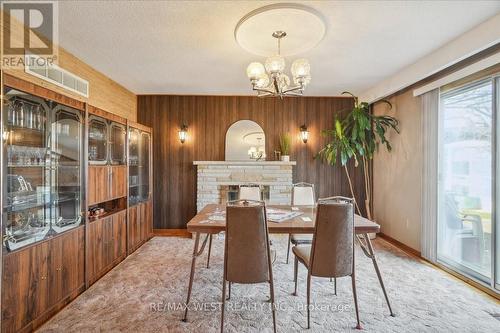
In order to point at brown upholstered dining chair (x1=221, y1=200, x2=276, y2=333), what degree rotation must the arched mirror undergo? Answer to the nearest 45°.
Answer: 0° — it already faces it

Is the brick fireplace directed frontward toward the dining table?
yes

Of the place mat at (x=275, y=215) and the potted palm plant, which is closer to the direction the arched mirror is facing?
the place mat

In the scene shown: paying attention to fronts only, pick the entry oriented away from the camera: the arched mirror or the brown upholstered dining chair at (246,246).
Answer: the brown upholstered dining chair

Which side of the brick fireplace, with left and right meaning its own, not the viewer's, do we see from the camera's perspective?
front

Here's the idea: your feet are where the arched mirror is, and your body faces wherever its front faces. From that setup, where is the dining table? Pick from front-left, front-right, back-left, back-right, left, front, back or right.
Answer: front

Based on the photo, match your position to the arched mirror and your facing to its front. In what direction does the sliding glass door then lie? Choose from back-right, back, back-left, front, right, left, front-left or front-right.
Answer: front-left

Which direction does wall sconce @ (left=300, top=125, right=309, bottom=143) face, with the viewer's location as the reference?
facing the viewer

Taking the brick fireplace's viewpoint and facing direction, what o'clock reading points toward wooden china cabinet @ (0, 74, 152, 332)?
The wooden china cabinet is roughly at 1 o'clock from the brick fireplace.

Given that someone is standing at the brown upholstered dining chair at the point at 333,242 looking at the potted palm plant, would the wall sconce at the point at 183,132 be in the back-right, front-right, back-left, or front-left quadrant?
front-left

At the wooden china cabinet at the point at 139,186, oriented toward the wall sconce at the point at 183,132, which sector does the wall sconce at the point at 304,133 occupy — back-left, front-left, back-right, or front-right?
front-right

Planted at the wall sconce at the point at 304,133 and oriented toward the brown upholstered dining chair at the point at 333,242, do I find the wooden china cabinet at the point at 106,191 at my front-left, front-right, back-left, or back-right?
front-right

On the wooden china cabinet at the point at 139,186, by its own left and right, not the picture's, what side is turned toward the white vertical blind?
front

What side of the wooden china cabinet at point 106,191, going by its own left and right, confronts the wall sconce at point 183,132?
left

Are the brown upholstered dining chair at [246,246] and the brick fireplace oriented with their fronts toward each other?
yes

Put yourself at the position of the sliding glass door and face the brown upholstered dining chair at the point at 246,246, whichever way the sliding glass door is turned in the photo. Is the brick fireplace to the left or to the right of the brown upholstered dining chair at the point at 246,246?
right

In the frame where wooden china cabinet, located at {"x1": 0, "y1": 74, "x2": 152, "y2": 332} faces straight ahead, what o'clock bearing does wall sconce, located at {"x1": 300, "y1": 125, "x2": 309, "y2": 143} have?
The wall sconce is roughly at 10 o'clock from the wooden china cabinet.

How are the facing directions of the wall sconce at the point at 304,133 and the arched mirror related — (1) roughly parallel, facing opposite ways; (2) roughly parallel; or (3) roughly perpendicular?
roughly parallel

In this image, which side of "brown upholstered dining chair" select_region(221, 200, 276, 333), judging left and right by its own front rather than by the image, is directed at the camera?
back

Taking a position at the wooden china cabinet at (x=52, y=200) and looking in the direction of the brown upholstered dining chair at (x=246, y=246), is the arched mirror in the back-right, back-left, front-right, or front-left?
front-left
